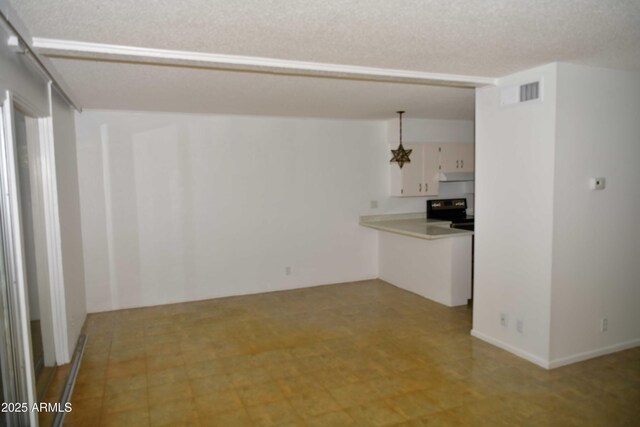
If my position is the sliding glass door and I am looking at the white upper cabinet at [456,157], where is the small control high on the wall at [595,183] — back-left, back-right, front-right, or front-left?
front-right

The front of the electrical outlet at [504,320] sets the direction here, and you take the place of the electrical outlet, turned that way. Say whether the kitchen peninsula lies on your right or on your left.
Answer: on your right

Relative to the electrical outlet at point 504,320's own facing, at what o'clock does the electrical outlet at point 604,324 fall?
the electrical outlet at point 604,324 is roughly at 7 o'clock from the electrical outlet at point 504,320.

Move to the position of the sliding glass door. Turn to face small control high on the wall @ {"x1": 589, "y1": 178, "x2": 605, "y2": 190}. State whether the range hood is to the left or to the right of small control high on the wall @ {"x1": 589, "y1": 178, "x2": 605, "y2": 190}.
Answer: left

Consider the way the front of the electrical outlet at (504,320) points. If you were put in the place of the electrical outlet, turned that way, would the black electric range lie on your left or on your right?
on your right

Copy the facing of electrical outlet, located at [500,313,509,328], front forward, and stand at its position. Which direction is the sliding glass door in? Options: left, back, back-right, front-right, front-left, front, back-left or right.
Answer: front

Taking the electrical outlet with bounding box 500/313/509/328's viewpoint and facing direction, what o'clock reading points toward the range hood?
The range hood is roughly at 4 o'clock from the electrical outlet.

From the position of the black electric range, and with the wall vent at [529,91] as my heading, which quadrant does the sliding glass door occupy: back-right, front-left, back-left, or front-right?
front-right
